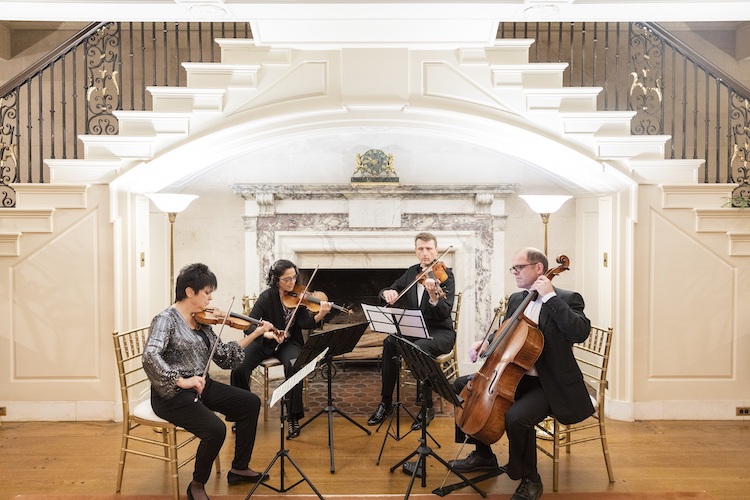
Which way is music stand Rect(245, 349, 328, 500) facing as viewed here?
to the viewer's left

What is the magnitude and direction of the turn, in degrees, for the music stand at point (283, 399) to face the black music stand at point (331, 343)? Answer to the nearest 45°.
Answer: approximately 135° to its right

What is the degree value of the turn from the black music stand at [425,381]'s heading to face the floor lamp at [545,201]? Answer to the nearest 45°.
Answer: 0° — it already faces it

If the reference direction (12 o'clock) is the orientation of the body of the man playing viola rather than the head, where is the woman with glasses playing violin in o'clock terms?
The woman with glasses playing violin is roughly at 1 o'clock from the man playing viola.

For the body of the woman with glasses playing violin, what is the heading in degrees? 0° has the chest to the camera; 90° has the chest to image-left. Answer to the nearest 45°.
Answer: approximately 315°

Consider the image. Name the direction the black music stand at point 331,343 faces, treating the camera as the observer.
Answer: facing away from the viewer and to the left of the viewer

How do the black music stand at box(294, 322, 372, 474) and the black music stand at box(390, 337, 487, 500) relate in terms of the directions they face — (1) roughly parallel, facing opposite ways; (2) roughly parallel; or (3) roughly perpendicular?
roughly perpendicular

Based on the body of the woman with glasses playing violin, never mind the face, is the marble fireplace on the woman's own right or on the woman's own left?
on the woman's own left

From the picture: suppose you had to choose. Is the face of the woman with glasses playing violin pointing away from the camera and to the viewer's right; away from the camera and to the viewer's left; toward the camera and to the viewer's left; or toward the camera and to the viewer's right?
toward the camera and to the viewer's right

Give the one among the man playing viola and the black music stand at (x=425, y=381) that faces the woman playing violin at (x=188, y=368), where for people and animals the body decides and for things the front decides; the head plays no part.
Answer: the man playing viola

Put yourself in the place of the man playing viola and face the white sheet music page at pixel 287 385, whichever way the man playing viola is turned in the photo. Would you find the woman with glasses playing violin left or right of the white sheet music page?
right
